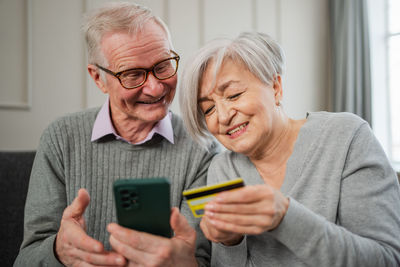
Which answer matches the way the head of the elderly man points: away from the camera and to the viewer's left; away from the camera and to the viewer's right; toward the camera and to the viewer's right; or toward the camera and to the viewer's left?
toward the camera and to the viewer's right

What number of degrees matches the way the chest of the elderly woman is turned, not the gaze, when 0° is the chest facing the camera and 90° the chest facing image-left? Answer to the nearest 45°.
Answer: approximately 45°
